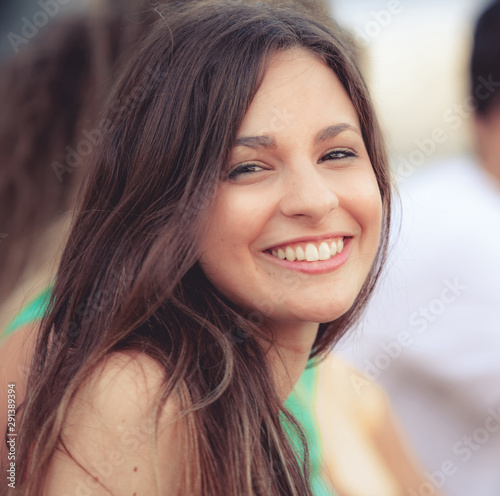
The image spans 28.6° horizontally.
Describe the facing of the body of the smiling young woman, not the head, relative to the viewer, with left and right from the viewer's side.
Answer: facing the viewer and to the right of the viewer
